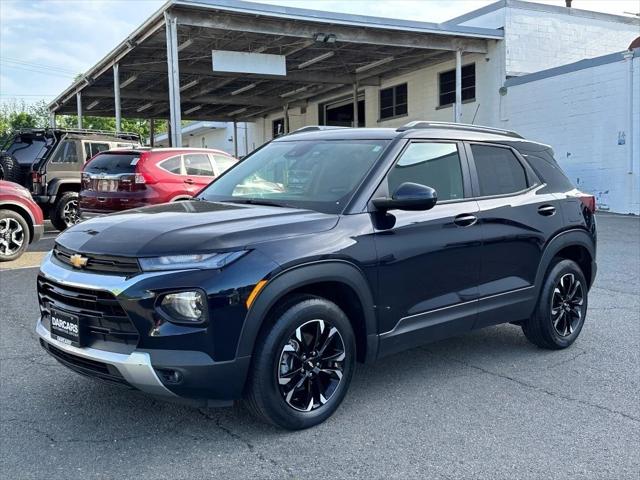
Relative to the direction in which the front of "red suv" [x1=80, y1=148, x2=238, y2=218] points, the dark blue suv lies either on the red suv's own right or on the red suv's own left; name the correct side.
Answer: on the red suv's own right

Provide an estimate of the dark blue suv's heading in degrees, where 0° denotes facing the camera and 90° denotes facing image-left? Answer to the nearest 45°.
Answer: approximately 45°

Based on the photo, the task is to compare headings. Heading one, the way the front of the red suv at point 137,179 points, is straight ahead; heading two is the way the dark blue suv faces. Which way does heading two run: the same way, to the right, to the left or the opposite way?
the opposite way

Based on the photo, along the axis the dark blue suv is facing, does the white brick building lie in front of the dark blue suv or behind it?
behind

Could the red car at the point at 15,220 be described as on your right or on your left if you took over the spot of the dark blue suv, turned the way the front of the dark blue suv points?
on your right

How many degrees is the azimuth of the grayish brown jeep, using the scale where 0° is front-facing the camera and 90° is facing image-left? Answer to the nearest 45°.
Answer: approximately 225°

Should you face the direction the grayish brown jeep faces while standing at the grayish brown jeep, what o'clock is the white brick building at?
The white brick building is roughly at 1 o'clock from the grayish brown jeep.

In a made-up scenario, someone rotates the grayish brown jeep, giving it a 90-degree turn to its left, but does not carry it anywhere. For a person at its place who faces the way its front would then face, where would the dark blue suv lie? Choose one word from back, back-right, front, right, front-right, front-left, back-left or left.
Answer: back-left

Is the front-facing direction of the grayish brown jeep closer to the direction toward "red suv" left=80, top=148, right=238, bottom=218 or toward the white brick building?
the white brick building

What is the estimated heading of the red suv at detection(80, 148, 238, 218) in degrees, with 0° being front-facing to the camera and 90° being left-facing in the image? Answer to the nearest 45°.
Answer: approximately 225°

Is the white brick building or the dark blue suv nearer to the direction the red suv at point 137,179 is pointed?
the white brick building
